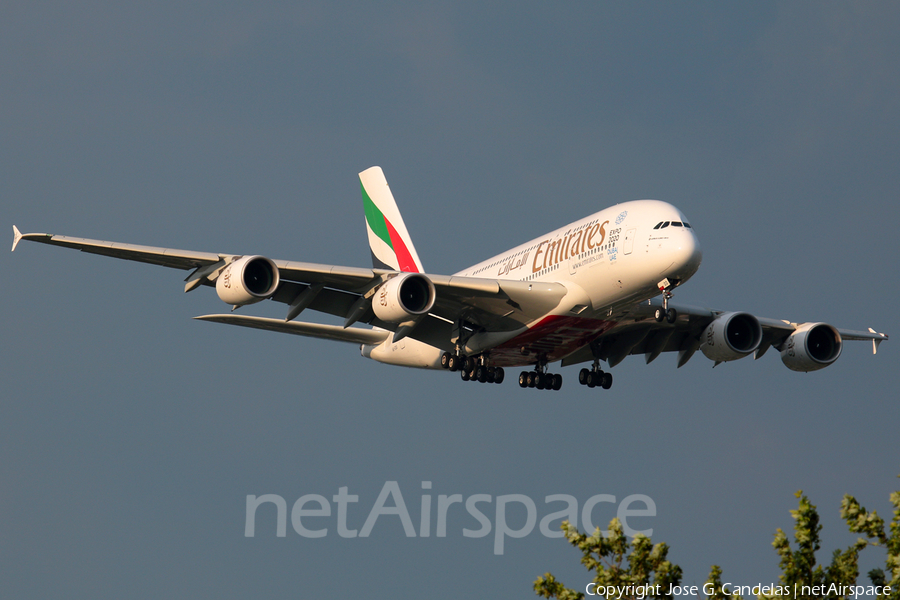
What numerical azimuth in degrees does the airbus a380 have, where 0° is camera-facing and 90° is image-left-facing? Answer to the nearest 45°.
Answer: approximately 315°
